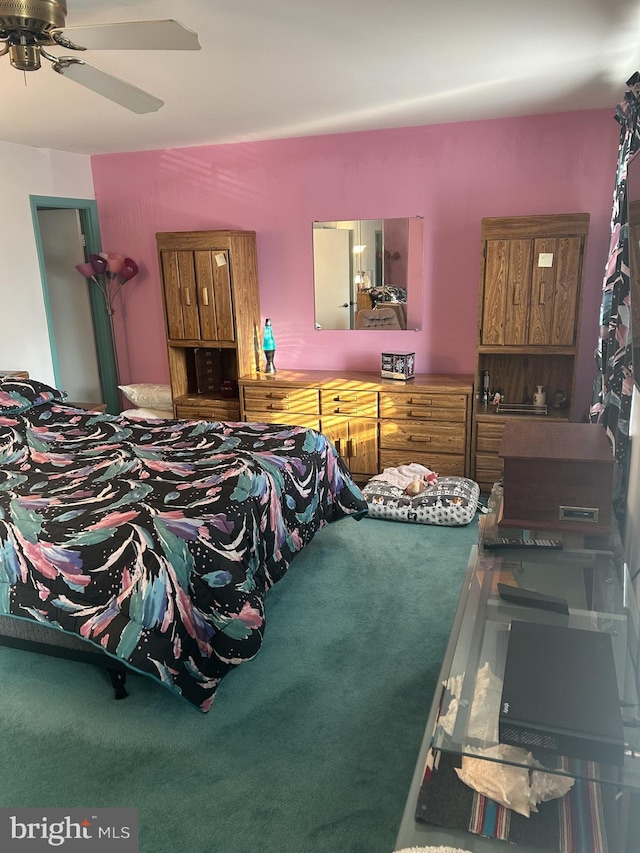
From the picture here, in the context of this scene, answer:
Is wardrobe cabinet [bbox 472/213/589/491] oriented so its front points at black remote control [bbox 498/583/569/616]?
yes

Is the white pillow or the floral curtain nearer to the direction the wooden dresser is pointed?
the floral curtain

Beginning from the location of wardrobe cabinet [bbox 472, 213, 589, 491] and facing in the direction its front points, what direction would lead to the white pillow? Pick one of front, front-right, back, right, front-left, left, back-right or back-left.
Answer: right

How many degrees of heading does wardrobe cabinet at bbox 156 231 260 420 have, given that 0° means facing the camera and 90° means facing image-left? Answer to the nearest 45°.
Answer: approximately 45°

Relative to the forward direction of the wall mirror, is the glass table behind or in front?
in front

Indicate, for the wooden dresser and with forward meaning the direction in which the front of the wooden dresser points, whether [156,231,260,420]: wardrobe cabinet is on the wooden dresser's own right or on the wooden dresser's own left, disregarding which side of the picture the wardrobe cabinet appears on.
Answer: on the wooden dresser's own right

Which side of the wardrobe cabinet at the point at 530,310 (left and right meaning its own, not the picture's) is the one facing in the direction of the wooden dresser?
right

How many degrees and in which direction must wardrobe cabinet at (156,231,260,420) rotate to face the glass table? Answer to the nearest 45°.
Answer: approximately 45° to its left

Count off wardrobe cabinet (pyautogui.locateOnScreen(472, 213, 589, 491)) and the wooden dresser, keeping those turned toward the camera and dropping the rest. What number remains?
2

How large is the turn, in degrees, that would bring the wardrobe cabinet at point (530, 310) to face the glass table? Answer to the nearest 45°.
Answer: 0° — it already faces it

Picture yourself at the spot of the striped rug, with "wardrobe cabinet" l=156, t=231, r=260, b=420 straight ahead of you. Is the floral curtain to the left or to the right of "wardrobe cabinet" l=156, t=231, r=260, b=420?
right
